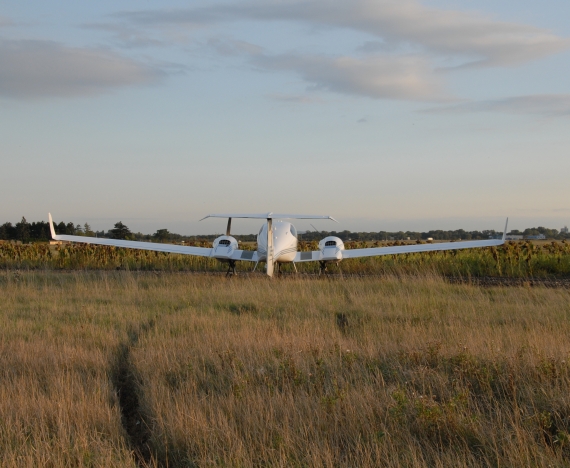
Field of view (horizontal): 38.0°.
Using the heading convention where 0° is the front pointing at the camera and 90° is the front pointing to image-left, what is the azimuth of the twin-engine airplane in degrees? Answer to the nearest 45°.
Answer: approximately 180°
